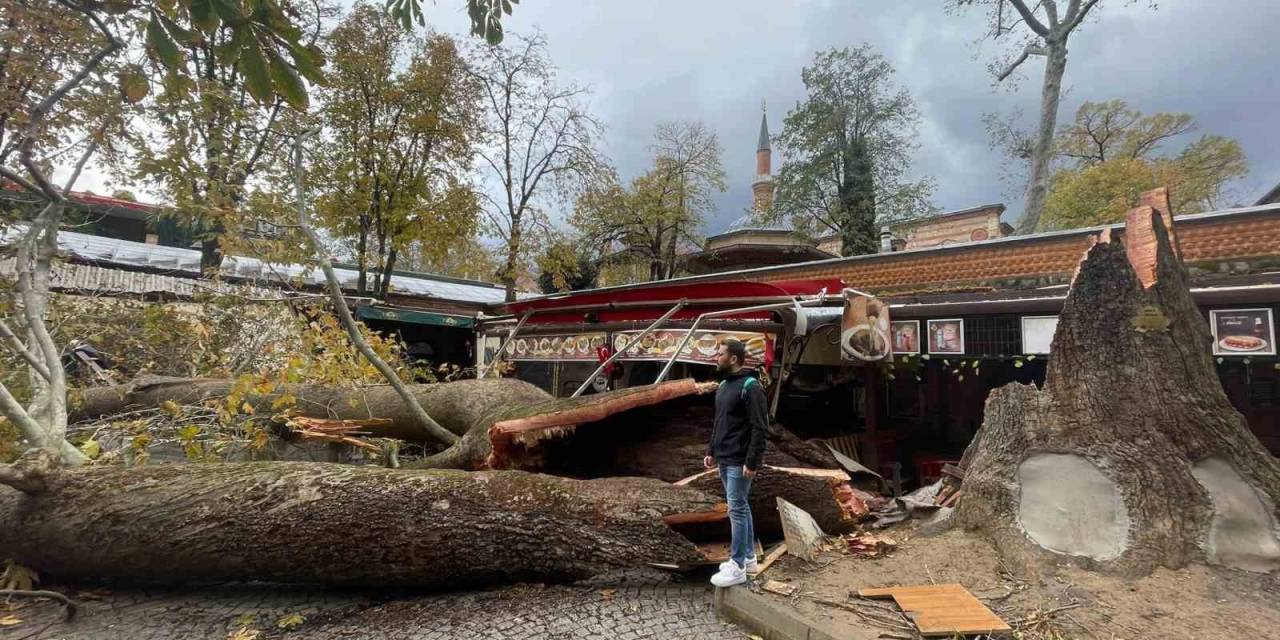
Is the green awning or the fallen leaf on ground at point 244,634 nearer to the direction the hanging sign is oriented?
the fallen leaf on ground

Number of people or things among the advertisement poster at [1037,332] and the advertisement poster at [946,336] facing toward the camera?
2

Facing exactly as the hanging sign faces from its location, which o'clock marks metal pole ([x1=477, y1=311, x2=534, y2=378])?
The metal pole is roughly at 2 o'clock from the hanging sign.

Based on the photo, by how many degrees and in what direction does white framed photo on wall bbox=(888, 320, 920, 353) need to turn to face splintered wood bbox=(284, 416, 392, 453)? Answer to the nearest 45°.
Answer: approximately 45° to its right

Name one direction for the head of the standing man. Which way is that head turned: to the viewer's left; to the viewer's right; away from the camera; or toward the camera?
to the viewer's left

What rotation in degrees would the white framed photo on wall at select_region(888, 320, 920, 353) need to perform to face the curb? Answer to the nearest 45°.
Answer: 0° — it already faces it

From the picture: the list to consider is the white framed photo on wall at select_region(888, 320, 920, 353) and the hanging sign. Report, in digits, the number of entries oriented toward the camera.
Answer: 2
